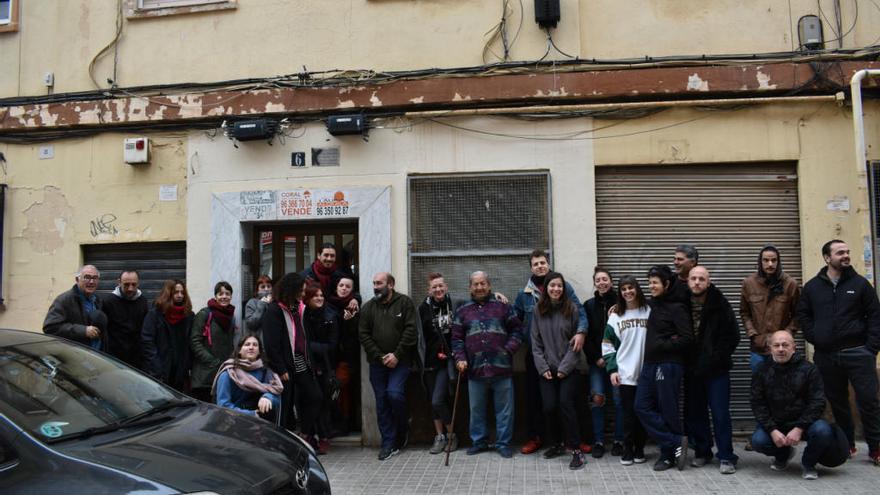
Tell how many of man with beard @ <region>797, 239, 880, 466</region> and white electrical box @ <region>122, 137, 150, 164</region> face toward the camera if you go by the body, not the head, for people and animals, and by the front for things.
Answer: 2

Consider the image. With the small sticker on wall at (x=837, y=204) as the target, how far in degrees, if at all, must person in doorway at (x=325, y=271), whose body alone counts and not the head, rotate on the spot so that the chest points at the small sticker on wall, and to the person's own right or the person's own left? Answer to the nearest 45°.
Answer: approximately 90° to the person's own left

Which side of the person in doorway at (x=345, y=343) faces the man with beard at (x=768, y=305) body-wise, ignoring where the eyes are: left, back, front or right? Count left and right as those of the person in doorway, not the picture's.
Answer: left

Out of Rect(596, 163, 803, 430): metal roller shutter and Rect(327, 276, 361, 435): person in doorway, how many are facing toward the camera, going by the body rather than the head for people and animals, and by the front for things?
2

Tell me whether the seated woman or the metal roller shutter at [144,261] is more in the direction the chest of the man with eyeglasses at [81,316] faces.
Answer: the seated woman
